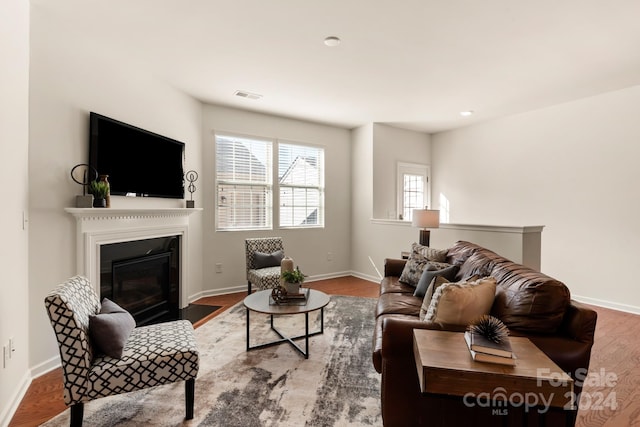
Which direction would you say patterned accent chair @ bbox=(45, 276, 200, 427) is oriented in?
to the viewer's right

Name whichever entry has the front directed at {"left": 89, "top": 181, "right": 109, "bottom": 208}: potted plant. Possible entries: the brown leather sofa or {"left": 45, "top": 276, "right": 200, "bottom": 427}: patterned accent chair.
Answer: the brown leather sofa

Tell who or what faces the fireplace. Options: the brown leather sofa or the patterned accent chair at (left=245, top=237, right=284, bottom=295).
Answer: the brown leather sofa

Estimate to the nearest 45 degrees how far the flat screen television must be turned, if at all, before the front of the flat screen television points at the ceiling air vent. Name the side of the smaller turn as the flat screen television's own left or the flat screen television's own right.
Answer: approximately 45° to the flat screen television's own left

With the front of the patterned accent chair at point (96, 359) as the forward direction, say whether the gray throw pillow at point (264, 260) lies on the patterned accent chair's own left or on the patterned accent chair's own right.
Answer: on the patterned accent chair's own left

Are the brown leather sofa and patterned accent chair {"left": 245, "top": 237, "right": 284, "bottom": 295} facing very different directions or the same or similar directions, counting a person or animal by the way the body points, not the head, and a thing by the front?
very different directions

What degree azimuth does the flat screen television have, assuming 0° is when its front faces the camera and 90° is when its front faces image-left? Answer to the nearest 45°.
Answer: approximately 315°

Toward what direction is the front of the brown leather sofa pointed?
to the viewer's left

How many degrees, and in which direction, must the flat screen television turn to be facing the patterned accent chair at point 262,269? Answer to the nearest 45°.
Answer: approximately 45° to its left

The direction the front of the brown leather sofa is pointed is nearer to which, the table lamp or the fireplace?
the fireplace

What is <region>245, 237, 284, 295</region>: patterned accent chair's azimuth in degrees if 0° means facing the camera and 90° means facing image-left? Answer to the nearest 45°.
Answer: approximately 315°

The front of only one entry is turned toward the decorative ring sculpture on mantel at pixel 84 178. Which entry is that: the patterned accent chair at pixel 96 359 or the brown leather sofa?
the brown leather sofa

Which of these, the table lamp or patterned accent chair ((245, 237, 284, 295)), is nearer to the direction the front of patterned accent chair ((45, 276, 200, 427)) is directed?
the table lamp

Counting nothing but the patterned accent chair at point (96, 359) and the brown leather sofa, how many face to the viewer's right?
1
